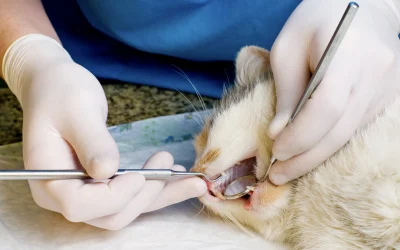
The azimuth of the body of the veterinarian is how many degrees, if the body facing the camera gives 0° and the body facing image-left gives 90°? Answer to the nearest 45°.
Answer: approximately 0°
